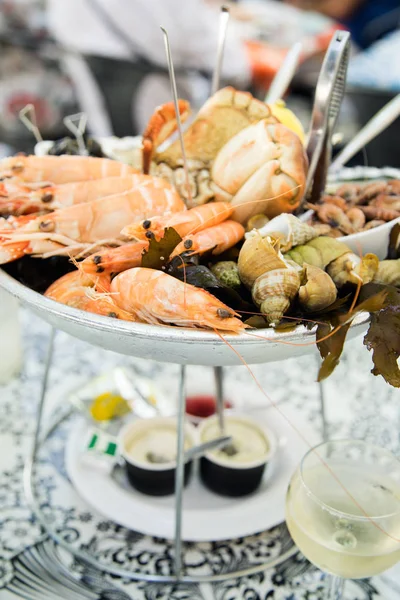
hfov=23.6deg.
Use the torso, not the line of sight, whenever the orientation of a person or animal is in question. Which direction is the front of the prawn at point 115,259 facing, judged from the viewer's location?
facing to the left of the viewer

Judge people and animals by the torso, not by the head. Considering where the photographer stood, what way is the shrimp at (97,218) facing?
facing to the left of the viewer

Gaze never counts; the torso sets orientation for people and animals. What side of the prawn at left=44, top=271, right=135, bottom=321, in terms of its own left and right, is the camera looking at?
right

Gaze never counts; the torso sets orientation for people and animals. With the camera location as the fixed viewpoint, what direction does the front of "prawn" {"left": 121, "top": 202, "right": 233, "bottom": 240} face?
facing to the left of the viewer

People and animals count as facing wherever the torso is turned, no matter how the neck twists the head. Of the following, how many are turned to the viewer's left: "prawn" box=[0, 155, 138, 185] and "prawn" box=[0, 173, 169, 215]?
2

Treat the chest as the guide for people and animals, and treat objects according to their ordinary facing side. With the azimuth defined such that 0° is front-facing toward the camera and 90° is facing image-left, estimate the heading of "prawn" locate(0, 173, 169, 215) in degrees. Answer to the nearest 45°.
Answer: approximately 90°

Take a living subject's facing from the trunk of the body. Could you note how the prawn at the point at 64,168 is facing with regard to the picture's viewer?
facing to the left of the viewer
